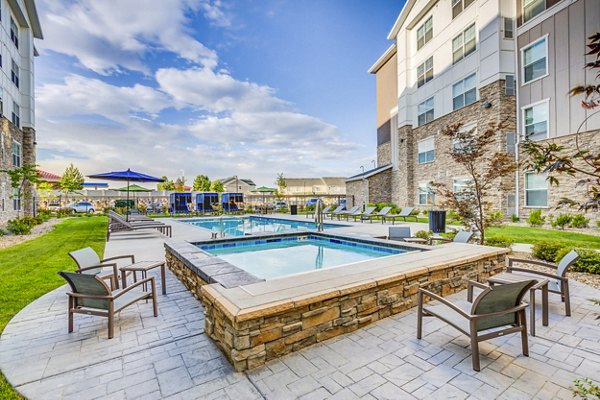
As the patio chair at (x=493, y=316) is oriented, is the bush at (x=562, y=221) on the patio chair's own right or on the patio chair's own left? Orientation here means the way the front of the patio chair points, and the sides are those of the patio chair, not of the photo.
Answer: on the patio chair's own right

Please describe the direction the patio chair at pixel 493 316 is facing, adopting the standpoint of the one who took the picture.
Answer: facing away from the viewer and to the left of the viewer

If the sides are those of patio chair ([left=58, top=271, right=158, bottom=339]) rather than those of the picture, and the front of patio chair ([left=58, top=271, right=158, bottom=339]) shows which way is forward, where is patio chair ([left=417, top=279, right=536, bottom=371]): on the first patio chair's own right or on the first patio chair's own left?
on the first patio chair's own right

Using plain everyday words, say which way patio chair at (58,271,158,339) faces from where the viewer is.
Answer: facing away from the viewer and to the right of the viewer

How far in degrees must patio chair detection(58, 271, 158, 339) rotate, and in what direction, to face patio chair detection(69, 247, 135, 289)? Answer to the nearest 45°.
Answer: approximately 45° to its left
